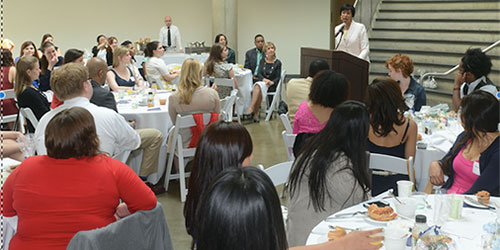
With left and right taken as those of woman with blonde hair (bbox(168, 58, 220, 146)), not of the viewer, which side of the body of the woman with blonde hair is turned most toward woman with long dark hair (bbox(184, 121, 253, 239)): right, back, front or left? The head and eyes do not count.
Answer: back

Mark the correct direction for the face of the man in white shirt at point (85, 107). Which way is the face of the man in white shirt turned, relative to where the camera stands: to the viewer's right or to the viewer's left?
to the viewer's right

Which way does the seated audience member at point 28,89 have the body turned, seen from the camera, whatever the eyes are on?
to the viewer's right

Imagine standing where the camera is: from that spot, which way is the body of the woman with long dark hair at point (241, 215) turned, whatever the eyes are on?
away from the camera

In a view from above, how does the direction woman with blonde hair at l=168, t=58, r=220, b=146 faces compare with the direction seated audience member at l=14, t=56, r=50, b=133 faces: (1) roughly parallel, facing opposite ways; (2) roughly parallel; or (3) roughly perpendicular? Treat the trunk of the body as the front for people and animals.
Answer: roughly perpendicular

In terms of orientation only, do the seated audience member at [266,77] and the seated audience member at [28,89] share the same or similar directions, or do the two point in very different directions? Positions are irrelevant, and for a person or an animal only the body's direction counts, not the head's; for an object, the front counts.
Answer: very different directions

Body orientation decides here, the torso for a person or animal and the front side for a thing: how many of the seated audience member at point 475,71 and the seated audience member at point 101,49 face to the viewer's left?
1

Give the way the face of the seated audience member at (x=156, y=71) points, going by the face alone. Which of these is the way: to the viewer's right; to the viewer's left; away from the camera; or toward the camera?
to the viewer's right

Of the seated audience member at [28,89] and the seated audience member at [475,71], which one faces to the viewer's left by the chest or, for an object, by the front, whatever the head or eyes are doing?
the seated audience member at [475,71]

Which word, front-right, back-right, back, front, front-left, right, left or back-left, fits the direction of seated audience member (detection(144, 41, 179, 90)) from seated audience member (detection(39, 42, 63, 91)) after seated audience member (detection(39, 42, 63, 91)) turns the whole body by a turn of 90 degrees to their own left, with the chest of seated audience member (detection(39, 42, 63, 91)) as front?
front-right

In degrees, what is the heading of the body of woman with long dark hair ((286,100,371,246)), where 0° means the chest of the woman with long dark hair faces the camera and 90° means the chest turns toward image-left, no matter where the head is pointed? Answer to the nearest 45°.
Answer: approximately 225°

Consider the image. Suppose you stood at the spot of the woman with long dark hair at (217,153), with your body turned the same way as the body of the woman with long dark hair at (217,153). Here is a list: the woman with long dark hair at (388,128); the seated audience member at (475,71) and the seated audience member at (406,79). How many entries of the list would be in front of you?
3

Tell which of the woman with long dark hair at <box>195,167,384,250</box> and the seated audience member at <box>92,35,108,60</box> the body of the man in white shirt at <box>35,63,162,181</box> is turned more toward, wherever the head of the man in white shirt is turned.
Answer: the seated audience member

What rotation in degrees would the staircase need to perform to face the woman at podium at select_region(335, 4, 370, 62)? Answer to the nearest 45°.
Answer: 0° — it already faces them

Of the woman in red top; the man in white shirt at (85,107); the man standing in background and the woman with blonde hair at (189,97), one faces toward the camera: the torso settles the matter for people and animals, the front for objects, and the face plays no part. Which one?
the man standing in background

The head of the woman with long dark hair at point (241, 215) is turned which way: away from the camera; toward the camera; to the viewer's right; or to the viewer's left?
away from the camera
